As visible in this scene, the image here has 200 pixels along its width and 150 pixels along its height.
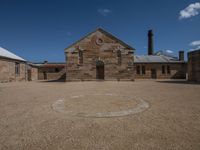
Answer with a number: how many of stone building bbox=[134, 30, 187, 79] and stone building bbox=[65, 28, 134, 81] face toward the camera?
2

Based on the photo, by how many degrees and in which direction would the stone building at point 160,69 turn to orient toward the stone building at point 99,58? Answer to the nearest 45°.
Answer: approximately 45° to its right

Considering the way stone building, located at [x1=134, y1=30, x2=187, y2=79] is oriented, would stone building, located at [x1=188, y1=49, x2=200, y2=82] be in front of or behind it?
in front

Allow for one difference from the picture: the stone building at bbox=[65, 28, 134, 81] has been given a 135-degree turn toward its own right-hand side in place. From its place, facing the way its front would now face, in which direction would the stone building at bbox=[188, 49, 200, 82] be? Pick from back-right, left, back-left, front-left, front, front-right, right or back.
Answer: back-right

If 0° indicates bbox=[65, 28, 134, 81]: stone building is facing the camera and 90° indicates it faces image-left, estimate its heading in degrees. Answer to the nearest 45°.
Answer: approximately 0°

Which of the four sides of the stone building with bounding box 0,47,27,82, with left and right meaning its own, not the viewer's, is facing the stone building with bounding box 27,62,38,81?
left

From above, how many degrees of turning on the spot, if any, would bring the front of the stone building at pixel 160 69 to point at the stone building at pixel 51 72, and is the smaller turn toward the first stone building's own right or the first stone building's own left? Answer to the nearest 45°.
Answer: approximately 90° to the first stone building's own right

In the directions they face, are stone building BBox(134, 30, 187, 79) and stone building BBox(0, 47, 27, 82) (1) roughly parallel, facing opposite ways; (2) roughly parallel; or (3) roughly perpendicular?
roughly perpendicular

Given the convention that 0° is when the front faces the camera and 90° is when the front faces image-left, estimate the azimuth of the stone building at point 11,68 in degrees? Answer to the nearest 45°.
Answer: approximately 315°

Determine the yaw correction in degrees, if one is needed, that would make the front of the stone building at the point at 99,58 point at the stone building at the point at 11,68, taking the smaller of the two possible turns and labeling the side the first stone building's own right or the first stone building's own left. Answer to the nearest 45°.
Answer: approximately 90° to the first stone building's own right
